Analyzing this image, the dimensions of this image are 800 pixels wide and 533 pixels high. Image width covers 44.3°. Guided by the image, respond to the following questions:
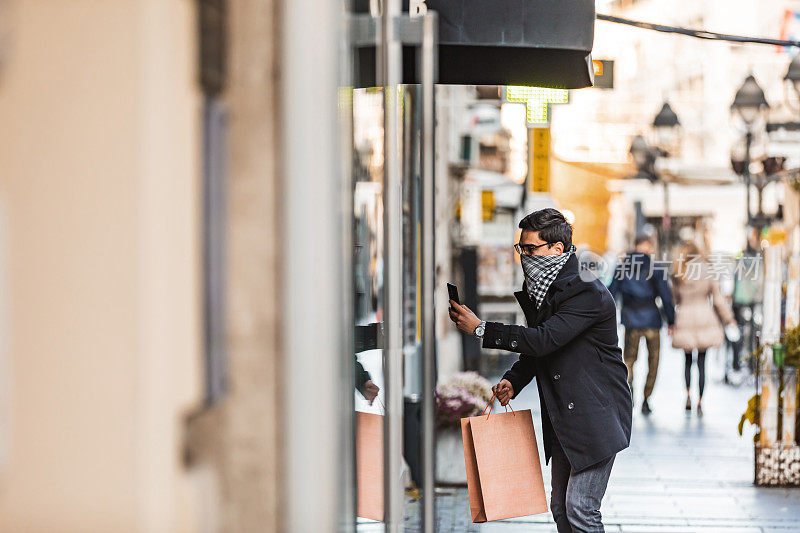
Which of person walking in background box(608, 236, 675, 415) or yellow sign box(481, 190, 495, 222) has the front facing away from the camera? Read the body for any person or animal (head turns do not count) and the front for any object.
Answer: the person walking in background

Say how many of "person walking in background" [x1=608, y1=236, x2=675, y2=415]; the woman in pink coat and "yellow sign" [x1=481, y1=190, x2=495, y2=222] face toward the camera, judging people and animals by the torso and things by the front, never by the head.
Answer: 1

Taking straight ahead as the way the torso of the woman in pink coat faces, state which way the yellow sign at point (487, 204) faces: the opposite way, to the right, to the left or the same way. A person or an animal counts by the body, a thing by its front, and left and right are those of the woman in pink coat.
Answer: the opposite way

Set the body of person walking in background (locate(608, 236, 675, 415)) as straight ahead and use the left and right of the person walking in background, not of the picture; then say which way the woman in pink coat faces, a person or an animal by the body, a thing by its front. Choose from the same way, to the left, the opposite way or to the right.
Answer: the same way

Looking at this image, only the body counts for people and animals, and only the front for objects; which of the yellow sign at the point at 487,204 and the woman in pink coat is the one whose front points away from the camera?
the woman in pink coat

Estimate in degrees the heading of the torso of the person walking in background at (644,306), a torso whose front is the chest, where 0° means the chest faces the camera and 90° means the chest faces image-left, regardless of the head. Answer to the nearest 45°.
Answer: approximately 180°

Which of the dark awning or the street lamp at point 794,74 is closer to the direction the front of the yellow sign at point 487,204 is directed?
the dark awning

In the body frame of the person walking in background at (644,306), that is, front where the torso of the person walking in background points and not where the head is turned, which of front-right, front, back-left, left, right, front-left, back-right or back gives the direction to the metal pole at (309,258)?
back

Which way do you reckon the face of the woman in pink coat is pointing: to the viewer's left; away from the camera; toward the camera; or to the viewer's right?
away from the camera

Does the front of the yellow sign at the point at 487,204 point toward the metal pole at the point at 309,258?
yes

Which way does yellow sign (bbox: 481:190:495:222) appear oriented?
toward the camera

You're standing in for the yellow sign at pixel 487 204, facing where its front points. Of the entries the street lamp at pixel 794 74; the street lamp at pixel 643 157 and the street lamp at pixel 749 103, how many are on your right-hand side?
0

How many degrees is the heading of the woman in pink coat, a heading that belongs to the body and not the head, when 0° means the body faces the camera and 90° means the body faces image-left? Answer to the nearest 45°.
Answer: approximately 180°

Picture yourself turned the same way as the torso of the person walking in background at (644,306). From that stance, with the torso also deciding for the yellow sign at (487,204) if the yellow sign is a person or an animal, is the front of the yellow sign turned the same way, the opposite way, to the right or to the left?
the opposite way

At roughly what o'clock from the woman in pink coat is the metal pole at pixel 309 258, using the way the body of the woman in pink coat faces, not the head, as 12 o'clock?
The metal pole is roughly at 6 o'clock from the woman in pink coat.

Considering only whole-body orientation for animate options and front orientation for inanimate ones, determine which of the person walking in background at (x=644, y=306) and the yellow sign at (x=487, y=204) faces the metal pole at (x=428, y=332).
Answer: the yellow sign
